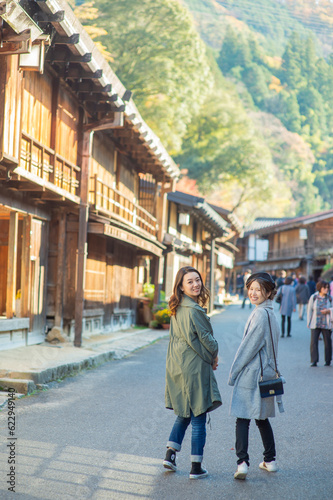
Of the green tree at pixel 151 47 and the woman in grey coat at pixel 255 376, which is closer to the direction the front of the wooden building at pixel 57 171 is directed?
the woman in grey coat

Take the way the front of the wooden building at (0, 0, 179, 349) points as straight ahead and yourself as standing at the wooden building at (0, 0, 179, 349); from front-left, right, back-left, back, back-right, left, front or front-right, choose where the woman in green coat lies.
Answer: front-right

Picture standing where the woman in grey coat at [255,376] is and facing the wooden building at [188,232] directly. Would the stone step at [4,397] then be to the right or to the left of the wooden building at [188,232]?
left

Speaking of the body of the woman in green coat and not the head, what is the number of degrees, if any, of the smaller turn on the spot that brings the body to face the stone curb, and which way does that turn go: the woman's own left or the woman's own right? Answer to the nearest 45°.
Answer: approximately 90° to the woman's own left

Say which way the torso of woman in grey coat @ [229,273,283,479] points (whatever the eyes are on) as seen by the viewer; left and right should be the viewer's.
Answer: facing away from the viewer and to the left of the viewer

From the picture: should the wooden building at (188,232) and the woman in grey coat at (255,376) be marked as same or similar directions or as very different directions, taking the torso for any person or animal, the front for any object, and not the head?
very different directions

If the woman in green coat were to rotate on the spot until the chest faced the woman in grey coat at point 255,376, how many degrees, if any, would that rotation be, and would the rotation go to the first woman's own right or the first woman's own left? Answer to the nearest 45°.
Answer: approximately 45° to the first woman's own right

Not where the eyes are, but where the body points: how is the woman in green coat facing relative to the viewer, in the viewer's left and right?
facing away from the viewer and to the right of the viewer

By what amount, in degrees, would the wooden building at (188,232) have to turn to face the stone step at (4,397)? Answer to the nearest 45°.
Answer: approximately 45° to its right
